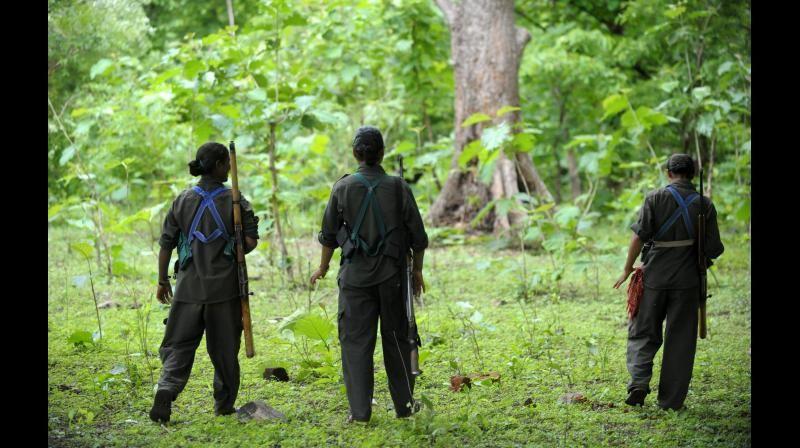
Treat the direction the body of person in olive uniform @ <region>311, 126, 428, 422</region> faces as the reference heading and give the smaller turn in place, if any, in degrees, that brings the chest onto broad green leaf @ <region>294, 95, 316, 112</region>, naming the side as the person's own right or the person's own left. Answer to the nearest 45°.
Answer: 0° — they already face it

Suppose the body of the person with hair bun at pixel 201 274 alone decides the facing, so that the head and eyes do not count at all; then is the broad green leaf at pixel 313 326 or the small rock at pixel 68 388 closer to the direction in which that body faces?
the broad green leaf

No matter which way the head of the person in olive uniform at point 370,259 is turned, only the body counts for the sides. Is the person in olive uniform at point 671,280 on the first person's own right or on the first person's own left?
on the first person's own right

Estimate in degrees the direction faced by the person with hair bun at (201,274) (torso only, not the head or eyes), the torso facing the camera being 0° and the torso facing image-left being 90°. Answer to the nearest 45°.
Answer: approximately 225°

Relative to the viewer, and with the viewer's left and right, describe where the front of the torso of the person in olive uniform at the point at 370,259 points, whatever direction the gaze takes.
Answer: facing away from the viewer

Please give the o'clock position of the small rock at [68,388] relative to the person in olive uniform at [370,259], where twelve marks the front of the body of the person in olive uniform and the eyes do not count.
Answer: The small rock is roughly at 10 o'clock from the person in olive uniform.

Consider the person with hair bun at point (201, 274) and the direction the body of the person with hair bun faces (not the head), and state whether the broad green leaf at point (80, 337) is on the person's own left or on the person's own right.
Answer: on the person's own left
